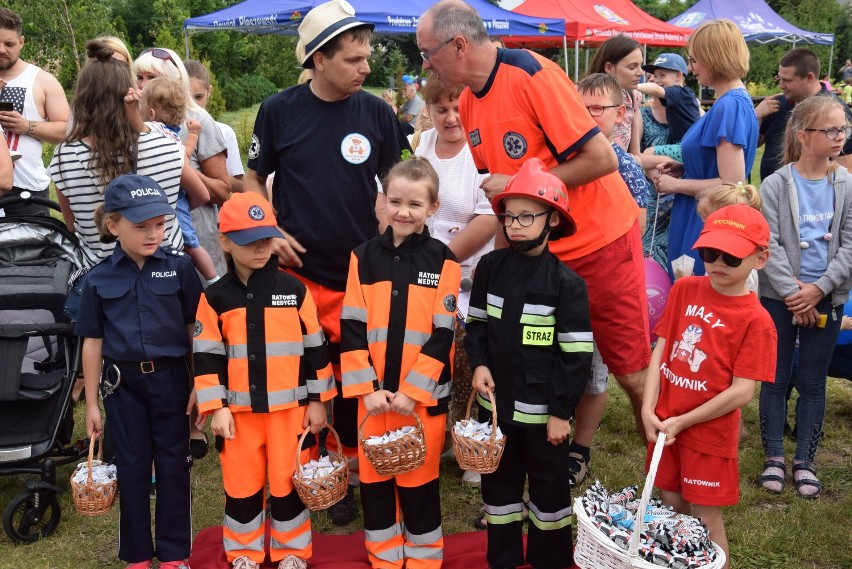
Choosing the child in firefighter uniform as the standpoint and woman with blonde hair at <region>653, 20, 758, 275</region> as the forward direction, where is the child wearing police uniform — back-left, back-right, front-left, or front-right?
back-left

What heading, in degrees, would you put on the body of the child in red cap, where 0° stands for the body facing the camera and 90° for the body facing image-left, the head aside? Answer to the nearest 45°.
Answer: approximately 45°

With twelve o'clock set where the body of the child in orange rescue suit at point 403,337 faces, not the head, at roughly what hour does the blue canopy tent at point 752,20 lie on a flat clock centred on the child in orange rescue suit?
The blue canopy tent is roughly at 7 o'clock from the child in orange rescue suit.

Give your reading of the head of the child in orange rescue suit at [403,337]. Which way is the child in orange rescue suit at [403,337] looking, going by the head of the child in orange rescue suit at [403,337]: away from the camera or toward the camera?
toward the camera

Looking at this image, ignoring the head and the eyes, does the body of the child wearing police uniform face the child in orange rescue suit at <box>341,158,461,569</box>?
no

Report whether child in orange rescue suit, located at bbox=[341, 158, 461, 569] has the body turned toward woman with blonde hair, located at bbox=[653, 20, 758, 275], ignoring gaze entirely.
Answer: no

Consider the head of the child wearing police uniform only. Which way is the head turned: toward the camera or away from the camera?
toward the camera

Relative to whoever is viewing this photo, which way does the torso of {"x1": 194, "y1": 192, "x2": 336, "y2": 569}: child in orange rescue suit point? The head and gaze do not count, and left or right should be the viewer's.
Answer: facing the viewer

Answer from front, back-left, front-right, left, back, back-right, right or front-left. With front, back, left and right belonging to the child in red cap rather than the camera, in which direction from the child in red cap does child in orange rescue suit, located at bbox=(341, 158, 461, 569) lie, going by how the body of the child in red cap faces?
front-right

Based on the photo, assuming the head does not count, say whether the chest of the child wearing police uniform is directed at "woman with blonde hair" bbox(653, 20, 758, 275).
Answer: no

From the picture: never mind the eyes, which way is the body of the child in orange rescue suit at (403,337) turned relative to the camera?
toward the camera

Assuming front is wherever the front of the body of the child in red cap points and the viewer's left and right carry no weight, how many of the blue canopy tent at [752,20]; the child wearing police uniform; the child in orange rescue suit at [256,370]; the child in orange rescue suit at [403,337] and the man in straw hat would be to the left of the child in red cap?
0

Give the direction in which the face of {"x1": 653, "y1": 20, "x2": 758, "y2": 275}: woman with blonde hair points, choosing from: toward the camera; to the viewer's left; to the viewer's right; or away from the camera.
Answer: to the viewer's left

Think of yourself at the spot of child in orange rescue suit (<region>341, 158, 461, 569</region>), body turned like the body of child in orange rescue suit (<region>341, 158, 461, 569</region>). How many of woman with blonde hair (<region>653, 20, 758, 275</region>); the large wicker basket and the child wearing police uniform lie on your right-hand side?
1

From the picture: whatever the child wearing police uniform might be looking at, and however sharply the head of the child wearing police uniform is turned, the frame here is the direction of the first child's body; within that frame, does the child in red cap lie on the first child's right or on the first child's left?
on the first child's left

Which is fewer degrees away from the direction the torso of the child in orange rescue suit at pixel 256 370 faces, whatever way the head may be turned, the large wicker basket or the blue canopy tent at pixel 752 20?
the large wicker basket
